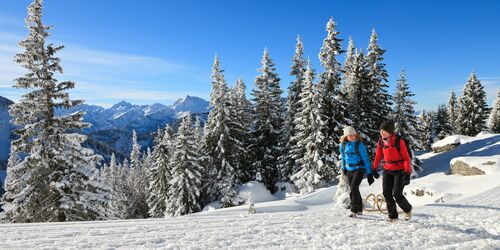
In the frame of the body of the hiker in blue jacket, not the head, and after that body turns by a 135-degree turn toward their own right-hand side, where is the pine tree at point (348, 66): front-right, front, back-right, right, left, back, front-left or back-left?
front

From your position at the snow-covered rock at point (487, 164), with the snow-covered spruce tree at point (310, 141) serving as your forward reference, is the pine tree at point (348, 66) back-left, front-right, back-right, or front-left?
front-right

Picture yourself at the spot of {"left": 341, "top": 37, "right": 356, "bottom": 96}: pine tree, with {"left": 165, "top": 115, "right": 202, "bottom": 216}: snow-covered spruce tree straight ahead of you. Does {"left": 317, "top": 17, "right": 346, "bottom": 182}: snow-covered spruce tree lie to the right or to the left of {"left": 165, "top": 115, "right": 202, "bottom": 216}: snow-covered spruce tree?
left

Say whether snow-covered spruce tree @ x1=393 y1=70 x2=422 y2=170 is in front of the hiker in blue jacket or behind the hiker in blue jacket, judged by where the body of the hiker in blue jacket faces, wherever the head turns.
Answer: behind

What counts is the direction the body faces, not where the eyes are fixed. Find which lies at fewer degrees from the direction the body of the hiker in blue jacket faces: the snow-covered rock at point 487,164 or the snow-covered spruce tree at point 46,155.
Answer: the snow-covered spruce tree

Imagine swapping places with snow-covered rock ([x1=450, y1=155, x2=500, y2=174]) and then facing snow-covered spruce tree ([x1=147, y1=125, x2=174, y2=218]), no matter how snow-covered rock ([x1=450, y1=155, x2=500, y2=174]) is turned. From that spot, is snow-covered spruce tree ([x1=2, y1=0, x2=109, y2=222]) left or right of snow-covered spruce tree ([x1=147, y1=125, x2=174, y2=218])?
left

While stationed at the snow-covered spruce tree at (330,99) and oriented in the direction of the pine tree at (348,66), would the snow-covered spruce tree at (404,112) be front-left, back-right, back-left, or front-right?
front-right

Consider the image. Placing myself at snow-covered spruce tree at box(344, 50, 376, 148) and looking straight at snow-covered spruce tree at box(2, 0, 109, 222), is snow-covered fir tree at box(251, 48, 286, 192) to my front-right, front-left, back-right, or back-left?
front-right

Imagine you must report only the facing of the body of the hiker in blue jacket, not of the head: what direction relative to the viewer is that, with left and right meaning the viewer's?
facing the viewer and to the left of the viewer

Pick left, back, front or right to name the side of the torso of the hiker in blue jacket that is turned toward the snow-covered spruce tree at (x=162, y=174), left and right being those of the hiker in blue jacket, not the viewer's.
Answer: right

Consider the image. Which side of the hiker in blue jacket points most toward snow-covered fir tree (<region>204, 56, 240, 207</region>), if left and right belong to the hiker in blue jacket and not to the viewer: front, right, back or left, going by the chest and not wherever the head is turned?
right

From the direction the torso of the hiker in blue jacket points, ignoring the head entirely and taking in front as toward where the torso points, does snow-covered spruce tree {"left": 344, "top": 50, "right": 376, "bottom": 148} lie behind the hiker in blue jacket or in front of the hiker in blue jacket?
behind
